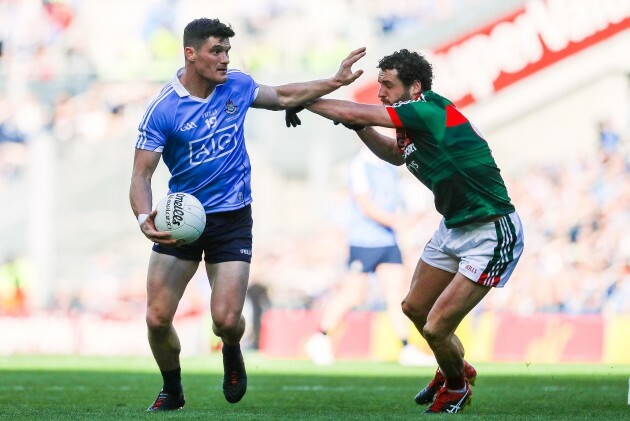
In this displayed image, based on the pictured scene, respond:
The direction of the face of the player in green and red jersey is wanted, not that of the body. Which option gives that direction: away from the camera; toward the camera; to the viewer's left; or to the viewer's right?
to the viewer's left

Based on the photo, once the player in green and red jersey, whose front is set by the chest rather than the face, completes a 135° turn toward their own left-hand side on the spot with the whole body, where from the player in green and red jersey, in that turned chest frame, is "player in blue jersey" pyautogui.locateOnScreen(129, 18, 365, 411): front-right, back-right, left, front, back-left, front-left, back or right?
back-right

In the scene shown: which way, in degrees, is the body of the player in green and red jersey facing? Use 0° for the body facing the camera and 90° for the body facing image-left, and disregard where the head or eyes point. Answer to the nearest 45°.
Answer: approximately 90°
